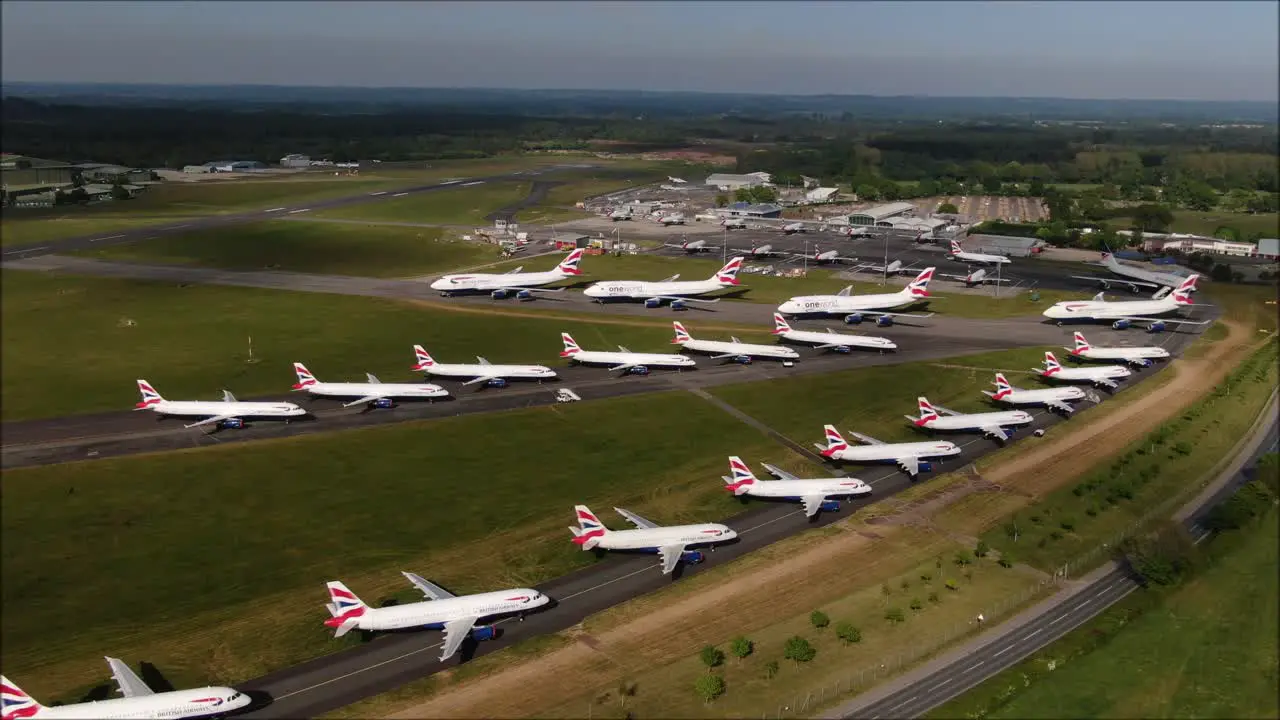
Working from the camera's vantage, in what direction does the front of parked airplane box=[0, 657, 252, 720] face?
facing to the right of the viewer
